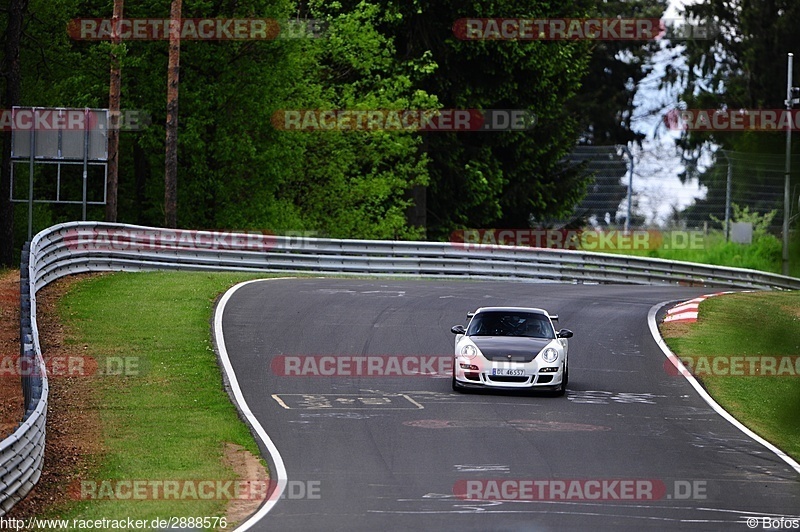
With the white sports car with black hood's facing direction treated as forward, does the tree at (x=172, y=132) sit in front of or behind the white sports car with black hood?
behind

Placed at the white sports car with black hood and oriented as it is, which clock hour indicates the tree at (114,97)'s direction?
The tree is roughly at 5 o'clock from the white sports car with black hood.

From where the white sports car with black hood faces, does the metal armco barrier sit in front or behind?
behind

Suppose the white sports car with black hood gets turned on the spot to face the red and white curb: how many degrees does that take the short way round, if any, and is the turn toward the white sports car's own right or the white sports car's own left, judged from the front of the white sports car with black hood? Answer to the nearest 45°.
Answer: approximately 180°

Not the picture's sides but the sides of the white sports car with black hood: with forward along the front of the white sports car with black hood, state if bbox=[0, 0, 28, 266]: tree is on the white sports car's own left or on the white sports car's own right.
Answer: on the white sports car's own right

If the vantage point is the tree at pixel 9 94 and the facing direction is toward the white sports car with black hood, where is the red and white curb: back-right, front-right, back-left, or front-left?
front-left

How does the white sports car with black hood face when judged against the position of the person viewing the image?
facing the viewer
